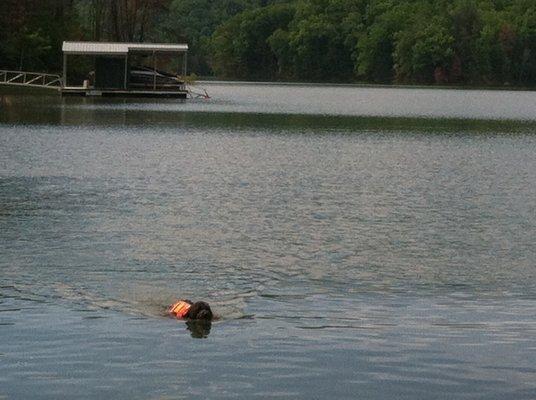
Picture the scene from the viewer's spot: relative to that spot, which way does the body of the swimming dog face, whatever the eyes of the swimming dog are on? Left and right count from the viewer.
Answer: facing the viewer and to the right of the viewer
